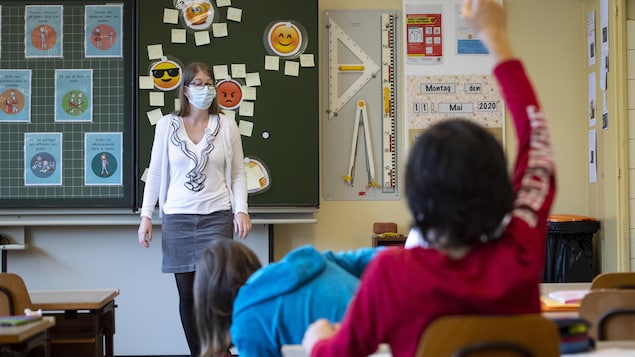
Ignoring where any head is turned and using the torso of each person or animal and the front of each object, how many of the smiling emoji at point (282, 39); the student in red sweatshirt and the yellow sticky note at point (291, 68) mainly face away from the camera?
1

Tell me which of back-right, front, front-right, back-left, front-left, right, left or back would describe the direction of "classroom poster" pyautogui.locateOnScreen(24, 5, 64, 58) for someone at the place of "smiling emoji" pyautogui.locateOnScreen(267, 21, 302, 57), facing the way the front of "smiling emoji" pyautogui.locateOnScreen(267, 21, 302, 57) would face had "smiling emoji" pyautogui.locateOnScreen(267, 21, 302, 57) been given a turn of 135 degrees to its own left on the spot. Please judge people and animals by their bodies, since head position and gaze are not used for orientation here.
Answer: back-left

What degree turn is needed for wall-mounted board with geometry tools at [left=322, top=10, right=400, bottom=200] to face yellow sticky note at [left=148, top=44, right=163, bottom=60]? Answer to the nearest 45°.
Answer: approximately 90° to its right

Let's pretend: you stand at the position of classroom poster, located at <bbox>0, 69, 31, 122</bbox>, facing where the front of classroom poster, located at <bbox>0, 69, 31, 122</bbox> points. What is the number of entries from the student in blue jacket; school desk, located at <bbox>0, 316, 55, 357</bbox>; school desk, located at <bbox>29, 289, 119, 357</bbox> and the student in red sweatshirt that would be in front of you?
4

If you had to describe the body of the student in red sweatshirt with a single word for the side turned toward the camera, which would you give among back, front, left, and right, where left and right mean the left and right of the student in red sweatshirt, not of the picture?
back

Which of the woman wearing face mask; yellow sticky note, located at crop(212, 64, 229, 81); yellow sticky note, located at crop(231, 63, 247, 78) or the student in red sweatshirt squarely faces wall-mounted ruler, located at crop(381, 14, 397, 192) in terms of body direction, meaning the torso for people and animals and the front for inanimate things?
the student in red sweatshirt

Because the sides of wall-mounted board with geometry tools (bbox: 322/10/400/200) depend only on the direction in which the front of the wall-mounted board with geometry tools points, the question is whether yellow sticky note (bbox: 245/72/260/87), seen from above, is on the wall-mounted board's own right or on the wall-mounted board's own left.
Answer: on the wall-mounted board's own right

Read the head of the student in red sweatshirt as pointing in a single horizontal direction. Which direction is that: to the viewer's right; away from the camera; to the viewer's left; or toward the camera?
away from the camera

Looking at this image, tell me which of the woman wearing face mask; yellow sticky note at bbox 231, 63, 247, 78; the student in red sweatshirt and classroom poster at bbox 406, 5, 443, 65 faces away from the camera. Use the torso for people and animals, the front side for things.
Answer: the student in red sweatshirt

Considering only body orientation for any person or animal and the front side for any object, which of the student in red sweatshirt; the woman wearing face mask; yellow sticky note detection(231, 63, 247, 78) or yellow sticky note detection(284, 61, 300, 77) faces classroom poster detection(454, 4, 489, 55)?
the student in red sweatshirt
